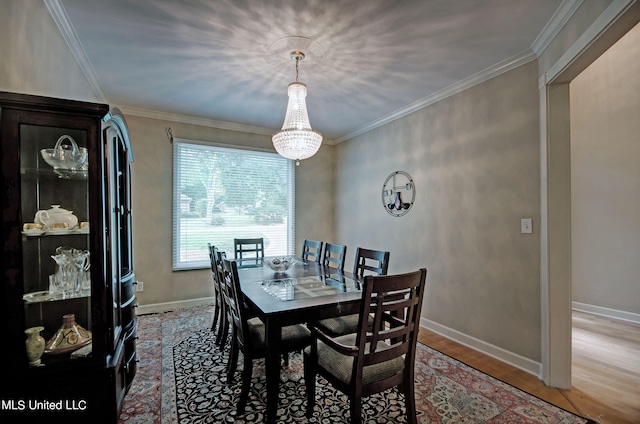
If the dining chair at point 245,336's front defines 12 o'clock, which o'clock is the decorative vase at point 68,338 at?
The decorative vase is roughly at 5 o'clock from the dining chair.

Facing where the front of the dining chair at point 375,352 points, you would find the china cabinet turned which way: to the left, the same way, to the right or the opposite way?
to the right

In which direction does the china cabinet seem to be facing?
to the viewer's right

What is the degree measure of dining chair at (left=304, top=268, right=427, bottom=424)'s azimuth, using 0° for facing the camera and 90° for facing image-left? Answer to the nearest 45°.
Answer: approximately 135°

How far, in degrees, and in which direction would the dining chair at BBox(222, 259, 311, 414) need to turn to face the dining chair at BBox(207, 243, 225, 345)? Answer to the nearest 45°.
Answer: approximately 90° to its left

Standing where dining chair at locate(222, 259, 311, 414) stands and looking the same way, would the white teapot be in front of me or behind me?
behind

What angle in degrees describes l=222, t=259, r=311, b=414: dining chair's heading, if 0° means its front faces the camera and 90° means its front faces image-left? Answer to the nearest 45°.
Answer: approximately 270°

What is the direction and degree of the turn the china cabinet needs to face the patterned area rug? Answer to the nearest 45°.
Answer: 0° — it already faces it
